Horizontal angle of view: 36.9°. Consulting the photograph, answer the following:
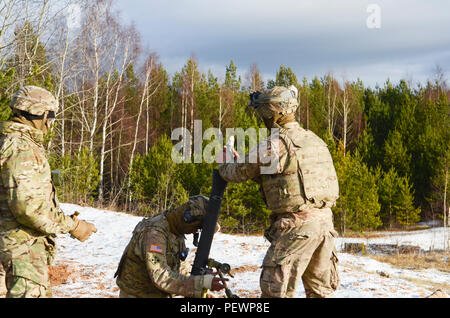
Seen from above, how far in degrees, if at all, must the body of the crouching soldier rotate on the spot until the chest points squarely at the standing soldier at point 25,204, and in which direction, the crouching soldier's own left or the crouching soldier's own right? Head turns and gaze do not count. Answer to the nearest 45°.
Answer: approximately 180°

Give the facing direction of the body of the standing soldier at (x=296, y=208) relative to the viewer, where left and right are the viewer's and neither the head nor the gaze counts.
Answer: facing away from the viewer and to the left of the viewer

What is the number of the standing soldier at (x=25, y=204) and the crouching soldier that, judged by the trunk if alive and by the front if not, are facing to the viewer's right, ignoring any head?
2

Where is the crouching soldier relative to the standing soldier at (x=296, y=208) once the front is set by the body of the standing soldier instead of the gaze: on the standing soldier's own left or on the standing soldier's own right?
on the standing soldier's own left

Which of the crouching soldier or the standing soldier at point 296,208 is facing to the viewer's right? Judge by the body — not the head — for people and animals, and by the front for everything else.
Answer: the crouching soldier

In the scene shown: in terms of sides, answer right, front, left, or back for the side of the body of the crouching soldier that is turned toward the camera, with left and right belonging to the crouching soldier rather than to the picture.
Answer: right

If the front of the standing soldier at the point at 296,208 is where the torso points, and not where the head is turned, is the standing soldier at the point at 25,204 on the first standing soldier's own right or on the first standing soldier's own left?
on the first standing soldier's own left

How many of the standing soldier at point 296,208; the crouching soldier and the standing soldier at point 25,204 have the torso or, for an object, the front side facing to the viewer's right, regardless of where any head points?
2

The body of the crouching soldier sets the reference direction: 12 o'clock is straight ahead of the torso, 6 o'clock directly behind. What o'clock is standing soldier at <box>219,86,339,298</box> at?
The standing soldier is roughly at 12 o'clock from the crouching soldier.

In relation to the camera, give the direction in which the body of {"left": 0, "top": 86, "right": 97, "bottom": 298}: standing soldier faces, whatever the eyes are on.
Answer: to the viewer's right
